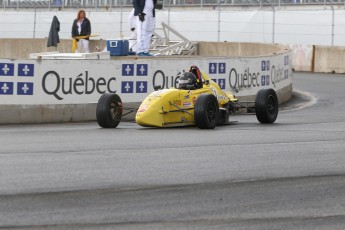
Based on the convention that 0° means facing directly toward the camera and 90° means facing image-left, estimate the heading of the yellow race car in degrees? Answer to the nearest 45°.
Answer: approximately 45°

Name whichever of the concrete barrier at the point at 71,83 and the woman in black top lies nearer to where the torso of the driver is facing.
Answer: the concrete barrier

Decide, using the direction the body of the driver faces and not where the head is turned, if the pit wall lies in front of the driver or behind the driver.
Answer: behind

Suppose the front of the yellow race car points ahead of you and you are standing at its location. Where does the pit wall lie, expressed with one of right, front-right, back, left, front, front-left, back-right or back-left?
back-right

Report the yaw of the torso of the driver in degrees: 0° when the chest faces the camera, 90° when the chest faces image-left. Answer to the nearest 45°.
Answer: approximately 45°

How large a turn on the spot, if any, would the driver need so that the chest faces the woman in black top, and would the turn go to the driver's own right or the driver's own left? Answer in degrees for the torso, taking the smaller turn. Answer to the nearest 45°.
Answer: approximately 135° to the driver's own right

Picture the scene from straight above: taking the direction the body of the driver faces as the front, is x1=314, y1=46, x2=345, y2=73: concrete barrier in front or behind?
behind

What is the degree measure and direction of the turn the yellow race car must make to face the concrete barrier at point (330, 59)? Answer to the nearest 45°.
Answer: approximately 135° to its right

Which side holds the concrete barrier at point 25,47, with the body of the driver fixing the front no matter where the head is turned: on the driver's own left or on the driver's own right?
on the driver's own right

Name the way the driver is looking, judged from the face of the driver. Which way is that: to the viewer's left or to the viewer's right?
to the viewer's left

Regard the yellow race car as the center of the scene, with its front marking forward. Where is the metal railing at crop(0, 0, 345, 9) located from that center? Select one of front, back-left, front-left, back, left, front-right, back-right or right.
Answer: back-right
